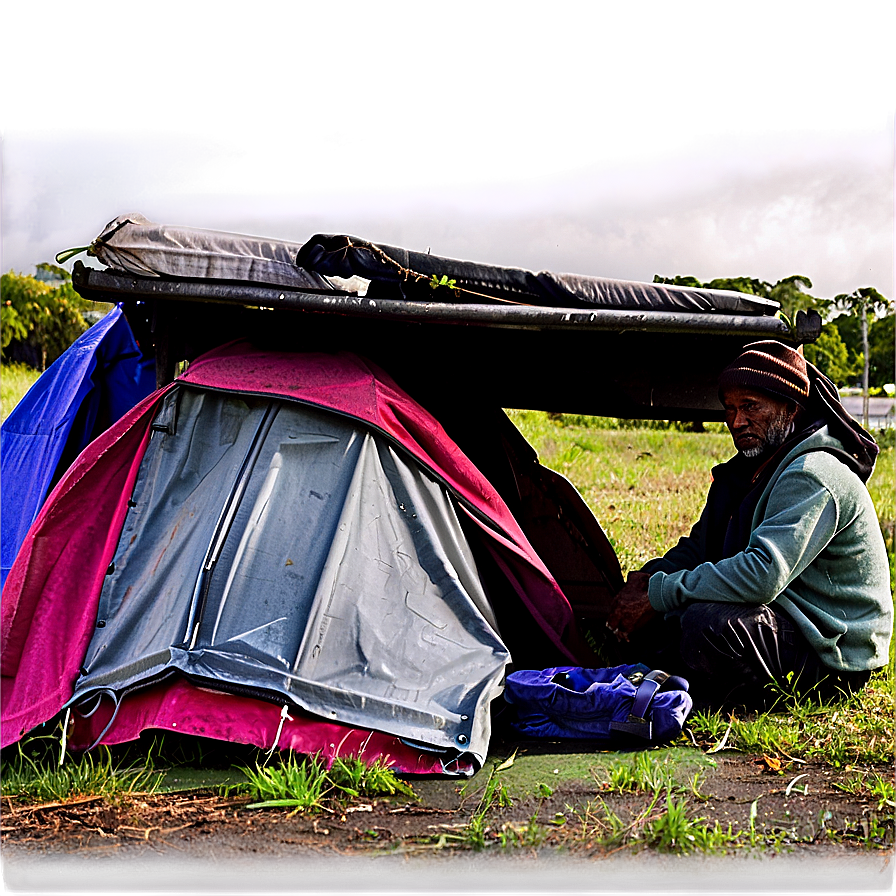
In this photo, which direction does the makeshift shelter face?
toward the camera

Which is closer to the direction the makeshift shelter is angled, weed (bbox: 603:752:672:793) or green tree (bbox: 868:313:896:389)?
the weed

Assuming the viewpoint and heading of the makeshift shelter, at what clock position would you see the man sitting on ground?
The man sitting on ground is roughly at 9 o'clock from the makeshift shelter.

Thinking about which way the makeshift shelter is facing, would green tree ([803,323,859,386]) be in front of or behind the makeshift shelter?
behind

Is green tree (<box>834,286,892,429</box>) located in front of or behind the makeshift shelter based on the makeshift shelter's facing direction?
behind

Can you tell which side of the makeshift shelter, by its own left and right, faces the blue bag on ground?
left

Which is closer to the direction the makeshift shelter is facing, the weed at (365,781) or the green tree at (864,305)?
the weed
